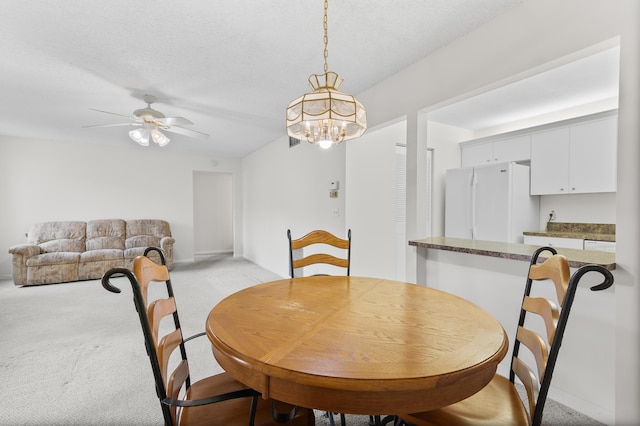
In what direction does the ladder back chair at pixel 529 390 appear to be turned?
to the viewer's left

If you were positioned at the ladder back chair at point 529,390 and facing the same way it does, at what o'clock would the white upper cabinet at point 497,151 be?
The white upper cabinet is roughly at 3 o'clock from the ladder back chair.

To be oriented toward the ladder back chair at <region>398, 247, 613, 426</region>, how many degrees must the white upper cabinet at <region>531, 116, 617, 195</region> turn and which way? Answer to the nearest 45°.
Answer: approximately 45° to its left

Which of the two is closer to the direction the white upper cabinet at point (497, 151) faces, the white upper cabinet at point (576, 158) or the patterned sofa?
the patterned sofa

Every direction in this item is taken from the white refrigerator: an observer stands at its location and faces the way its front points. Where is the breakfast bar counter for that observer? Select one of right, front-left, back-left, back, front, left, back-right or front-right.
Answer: front-left

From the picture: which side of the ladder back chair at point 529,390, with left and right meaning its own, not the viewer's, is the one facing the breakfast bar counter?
right

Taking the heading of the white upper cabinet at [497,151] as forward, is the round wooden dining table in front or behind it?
in front

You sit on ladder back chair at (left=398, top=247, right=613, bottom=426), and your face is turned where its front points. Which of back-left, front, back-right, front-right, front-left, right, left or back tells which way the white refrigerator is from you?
right
